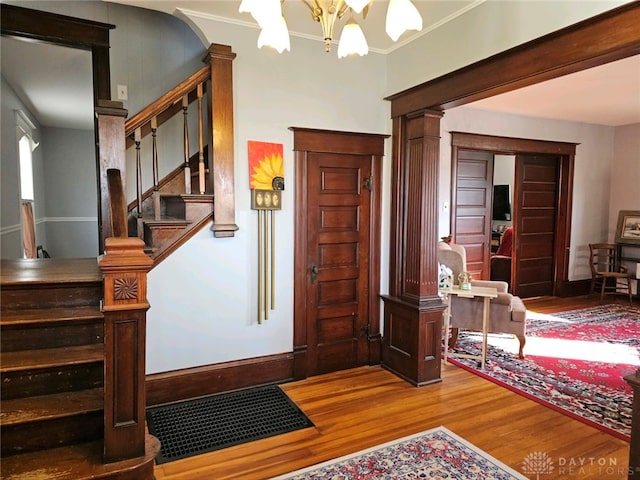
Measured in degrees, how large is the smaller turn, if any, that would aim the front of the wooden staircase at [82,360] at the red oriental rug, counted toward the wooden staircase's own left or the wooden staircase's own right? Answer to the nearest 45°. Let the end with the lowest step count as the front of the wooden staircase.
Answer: approximately 90° to the wooden staircase's own left

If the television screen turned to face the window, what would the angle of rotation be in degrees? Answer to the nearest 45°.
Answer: approximately 45° to its right

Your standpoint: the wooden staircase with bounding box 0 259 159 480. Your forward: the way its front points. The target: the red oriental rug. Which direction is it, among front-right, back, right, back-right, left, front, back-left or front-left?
left

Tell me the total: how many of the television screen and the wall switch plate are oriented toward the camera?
2

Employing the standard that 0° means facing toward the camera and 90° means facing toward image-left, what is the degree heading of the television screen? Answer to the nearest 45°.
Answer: approximately 0°

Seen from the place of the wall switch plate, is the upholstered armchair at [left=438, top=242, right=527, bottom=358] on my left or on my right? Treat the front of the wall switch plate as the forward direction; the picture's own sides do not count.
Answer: on my left

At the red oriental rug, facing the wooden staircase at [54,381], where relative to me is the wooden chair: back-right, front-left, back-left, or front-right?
back-right

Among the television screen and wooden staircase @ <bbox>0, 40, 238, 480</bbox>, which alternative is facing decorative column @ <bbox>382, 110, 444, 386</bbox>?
the television screen

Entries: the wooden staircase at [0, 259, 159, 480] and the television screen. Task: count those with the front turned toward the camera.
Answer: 2

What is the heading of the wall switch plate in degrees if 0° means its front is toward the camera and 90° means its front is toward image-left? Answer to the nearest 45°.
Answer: approximately 0°

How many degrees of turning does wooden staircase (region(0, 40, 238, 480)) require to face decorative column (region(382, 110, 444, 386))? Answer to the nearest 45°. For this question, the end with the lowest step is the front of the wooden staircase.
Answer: approximately 90° to its left
